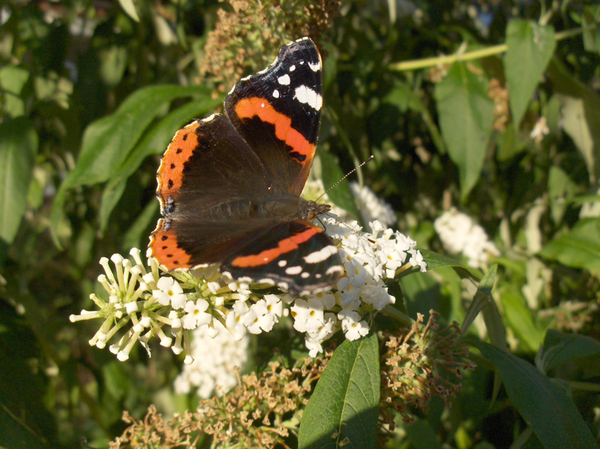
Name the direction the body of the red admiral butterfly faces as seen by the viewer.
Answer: to the viewer's right

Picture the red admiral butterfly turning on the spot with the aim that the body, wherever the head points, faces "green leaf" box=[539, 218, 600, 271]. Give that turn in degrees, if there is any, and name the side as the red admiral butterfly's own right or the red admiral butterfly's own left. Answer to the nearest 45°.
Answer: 0° — it already faces it

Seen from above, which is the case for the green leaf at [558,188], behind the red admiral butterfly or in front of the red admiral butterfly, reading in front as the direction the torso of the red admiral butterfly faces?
in front

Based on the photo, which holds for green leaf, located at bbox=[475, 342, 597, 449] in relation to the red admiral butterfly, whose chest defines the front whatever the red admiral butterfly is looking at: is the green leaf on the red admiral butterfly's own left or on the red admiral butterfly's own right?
on the red admiral butterfly's own right

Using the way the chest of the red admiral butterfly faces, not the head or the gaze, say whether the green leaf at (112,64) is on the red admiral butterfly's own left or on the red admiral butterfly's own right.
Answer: on the red admiral butterfly's own left

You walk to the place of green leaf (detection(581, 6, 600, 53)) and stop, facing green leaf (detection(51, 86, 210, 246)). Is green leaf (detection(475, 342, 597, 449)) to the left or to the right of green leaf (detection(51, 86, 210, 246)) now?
left

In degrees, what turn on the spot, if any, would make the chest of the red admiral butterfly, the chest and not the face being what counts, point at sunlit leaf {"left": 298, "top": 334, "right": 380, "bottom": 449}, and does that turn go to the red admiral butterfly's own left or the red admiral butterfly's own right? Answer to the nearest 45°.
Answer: approximately 90° to the red admiral butterfly's own right
